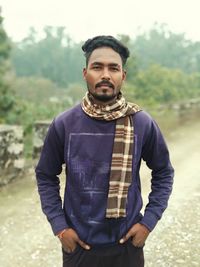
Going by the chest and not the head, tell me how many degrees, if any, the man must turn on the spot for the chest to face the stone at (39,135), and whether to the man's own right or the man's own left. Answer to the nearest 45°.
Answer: approximately 180°

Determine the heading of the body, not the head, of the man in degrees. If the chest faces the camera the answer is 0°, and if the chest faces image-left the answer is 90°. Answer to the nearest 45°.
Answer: approximately 0°
